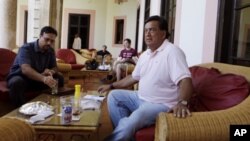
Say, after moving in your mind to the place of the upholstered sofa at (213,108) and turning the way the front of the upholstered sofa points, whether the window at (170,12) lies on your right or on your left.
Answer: on your right

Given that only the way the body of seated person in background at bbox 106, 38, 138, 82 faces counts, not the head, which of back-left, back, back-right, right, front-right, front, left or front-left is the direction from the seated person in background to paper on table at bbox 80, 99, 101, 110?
front-left

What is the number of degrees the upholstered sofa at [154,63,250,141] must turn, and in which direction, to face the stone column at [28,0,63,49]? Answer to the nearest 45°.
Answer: approximately 45° to its right

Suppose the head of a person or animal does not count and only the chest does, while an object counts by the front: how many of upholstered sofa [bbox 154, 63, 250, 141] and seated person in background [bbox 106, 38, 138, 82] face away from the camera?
0

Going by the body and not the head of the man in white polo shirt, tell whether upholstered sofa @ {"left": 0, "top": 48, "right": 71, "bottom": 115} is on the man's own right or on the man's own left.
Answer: on the man's own right

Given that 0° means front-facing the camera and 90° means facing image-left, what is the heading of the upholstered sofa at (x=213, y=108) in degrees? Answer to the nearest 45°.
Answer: approximately 90°

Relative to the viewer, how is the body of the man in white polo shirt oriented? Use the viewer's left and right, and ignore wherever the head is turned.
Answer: facing the viewer and to the left of the viewer

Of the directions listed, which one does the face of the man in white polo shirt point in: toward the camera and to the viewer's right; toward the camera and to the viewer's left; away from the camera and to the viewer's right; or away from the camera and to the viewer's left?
toward the camera and to the viewer's left

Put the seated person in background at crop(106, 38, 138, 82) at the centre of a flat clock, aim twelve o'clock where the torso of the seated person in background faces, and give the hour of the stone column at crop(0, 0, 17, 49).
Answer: The stone column is roughly at 1 o'clock from the seated person in background.

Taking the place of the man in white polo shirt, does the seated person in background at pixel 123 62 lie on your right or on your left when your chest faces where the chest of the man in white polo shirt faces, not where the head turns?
on your right

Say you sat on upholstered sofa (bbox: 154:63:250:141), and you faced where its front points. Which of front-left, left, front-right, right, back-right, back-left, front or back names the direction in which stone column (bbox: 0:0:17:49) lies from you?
front-right
